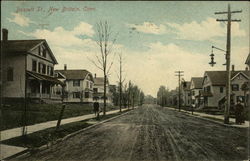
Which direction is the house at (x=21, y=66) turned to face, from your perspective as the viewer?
facing the viewer and to the right of the viewer
